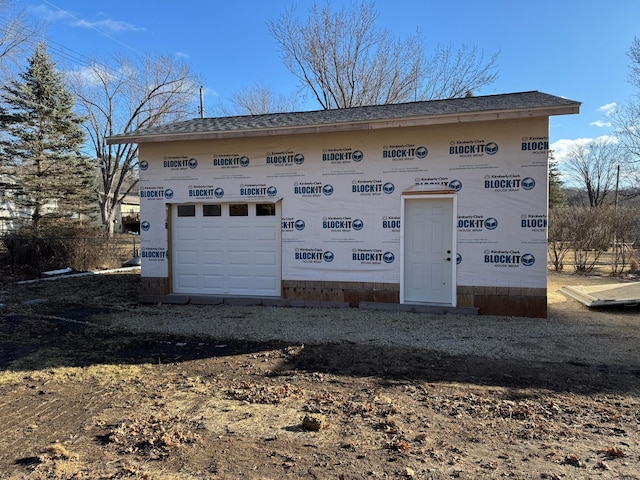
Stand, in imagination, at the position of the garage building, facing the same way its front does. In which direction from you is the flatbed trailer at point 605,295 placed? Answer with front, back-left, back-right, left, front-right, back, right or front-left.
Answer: left

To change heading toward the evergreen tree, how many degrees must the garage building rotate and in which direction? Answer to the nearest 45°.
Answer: approximately 135° to its right

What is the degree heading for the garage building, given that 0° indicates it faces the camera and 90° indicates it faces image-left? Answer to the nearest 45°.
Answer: approximately 0°

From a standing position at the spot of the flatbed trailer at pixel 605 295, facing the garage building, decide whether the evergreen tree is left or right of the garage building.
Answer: right
